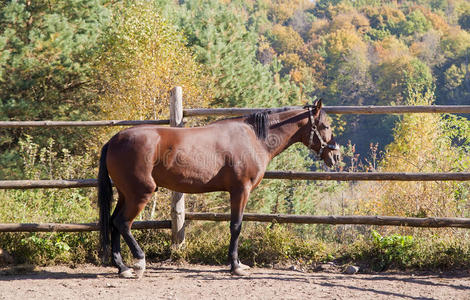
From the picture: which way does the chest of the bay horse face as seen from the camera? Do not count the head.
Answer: to the viewer's right
